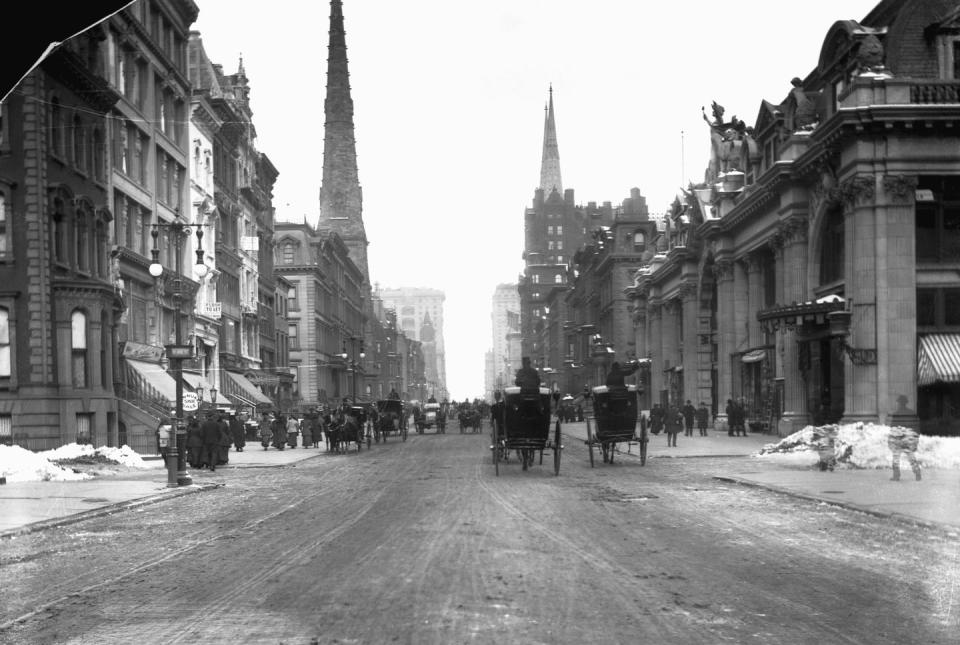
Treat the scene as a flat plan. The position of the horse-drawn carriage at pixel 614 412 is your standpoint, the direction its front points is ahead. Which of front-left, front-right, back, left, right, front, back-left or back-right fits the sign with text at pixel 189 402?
left

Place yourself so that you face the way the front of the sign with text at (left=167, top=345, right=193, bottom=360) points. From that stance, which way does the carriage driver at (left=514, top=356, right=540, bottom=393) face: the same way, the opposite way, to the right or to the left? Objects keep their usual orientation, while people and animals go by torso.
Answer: the opposite way

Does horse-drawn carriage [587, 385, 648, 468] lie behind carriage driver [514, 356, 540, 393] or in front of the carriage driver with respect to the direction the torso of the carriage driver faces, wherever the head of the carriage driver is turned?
in front

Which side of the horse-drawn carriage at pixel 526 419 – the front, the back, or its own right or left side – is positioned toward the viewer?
back

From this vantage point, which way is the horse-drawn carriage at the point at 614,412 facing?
away from the camera

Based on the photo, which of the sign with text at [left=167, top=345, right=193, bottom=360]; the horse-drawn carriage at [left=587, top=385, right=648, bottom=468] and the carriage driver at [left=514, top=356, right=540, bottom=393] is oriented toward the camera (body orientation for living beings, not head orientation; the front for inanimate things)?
the sign with text

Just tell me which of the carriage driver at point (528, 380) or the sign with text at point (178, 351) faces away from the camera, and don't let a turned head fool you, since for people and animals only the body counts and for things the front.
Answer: the carriage driver

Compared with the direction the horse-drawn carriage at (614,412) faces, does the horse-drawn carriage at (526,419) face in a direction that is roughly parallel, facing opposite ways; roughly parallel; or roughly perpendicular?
roughly parallel

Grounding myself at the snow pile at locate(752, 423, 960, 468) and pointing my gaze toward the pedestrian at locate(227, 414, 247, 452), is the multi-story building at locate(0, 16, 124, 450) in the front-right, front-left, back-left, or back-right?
front-left

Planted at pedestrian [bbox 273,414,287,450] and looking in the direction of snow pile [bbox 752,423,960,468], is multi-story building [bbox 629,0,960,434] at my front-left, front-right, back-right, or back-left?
front-left

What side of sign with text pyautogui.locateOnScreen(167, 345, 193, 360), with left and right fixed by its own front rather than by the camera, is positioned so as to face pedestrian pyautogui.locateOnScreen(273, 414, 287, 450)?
back

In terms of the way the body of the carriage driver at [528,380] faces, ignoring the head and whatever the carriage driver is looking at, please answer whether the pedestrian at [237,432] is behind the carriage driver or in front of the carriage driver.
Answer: in front

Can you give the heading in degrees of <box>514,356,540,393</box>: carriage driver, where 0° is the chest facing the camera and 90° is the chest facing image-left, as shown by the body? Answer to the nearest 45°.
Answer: approximately 180°

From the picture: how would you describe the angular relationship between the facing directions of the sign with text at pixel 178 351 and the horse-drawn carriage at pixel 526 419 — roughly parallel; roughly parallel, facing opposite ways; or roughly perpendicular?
roughly parallel, facing opposite ways
